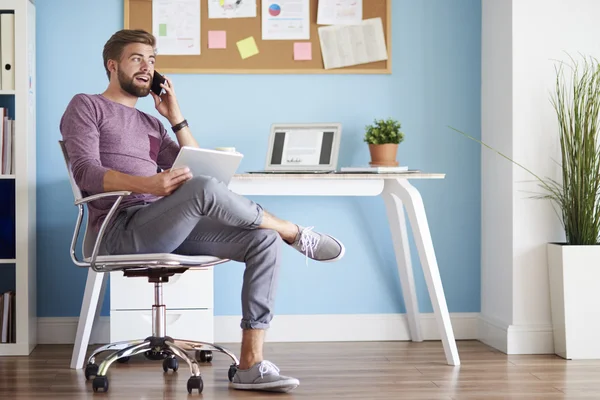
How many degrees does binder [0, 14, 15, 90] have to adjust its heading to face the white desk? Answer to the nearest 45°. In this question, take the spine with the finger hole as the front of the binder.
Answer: approximately 45° to its left

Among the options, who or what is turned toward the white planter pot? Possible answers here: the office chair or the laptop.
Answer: the office chair

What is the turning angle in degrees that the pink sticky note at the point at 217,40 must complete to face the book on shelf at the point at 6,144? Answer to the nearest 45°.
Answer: approximately 90° to its right

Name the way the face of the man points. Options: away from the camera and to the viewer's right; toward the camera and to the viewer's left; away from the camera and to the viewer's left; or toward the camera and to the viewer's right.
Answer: toward the camera and to the viewer's right

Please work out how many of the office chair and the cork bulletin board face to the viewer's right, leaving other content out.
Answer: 1

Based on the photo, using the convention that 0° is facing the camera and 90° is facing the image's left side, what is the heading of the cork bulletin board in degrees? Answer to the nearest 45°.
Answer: approximately 0°

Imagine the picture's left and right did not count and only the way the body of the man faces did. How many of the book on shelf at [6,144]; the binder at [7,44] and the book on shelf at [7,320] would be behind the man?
3

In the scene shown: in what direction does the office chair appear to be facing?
to the viewer's right
